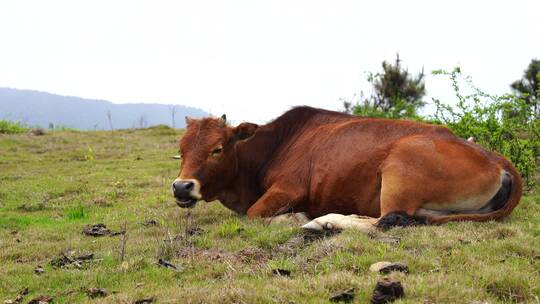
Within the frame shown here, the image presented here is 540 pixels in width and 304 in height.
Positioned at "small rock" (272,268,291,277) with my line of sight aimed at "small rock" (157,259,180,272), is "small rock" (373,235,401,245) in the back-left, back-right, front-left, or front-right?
back-right

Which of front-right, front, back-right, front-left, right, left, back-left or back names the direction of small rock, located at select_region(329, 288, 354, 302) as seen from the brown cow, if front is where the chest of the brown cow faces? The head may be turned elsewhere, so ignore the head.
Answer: left

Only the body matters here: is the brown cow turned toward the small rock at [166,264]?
no

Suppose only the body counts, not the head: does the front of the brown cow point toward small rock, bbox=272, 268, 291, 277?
no

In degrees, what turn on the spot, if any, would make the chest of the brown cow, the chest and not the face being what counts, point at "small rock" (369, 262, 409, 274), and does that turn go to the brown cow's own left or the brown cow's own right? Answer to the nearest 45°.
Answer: approximately 90° to the brown cow's own left

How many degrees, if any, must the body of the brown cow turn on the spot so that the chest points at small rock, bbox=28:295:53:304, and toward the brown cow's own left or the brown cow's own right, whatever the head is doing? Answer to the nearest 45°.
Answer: approximately 45° to the brown cow's own left

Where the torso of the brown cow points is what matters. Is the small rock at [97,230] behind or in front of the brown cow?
in front

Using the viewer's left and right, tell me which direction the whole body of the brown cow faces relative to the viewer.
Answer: facing to the left of the viewer

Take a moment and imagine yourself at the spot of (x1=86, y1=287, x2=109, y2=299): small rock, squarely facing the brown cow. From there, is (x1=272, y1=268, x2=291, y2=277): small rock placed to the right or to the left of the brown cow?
right

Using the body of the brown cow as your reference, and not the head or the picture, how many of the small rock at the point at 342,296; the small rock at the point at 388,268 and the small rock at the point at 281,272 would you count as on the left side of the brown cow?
3
